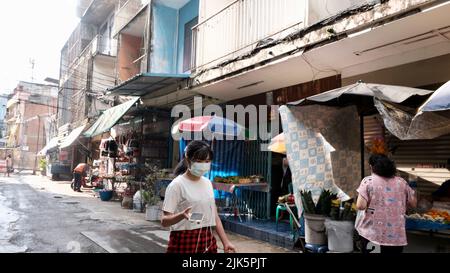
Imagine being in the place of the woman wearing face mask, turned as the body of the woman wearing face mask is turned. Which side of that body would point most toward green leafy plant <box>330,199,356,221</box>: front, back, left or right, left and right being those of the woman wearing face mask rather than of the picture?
left

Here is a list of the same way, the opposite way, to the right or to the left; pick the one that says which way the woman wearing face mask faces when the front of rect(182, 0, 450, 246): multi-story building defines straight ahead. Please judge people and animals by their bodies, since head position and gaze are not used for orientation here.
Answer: to the left

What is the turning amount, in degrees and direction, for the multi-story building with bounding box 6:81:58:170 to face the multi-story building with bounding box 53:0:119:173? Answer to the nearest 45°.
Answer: approximately 45° to its left

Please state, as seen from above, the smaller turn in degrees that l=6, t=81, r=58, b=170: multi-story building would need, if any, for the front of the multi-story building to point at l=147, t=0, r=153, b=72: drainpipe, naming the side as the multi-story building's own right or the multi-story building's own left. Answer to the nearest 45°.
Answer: approximately 45° to the multi-story building's own left

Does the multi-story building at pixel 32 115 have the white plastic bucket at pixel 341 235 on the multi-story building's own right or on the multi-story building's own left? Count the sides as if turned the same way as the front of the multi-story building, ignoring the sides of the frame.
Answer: on the multi-story building's own left

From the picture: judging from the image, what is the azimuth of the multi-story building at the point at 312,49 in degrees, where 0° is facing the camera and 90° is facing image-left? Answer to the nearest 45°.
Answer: approximately 45°

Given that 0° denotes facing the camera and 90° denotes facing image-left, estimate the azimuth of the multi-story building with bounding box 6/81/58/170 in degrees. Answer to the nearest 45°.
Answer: approximately 45°

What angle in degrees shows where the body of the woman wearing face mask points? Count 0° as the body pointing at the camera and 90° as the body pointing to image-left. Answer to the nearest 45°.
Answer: approximately 315°
